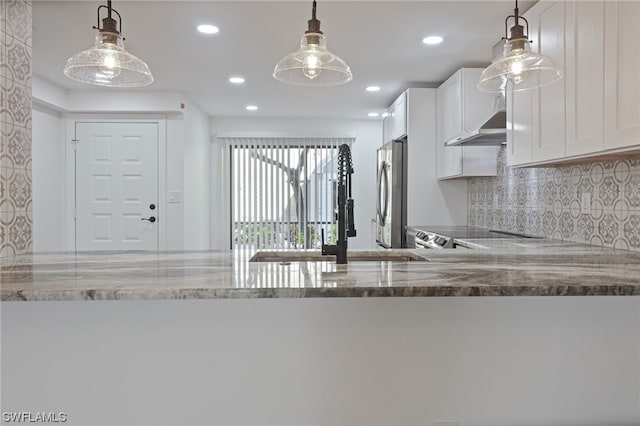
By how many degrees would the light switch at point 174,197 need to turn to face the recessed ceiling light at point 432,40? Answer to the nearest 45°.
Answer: approximately 45° to its left

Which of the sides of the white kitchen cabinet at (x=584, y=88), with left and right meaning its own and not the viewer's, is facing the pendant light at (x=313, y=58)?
front

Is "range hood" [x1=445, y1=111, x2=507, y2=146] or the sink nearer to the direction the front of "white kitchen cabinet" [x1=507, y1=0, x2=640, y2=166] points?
the sink

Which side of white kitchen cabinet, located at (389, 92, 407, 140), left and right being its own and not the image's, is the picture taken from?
left

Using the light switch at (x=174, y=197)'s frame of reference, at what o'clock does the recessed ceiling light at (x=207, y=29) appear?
The recessed ceiling light is roughly at 12 o'clock from the light switch.

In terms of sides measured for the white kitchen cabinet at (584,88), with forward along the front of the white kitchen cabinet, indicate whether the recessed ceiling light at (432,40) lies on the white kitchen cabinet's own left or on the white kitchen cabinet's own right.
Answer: on the white kitchen cabinet's own right

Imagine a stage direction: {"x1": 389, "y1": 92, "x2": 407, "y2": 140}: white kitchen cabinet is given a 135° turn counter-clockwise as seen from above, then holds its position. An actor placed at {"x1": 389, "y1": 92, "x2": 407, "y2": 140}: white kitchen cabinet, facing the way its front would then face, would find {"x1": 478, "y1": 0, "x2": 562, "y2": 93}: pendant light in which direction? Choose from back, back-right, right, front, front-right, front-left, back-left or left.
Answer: front-right

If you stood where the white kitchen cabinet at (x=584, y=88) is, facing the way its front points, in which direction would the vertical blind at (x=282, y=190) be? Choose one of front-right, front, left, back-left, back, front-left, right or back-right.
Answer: right

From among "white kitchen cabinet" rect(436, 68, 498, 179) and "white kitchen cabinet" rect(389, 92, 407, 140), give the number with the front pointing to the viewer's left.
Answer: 2

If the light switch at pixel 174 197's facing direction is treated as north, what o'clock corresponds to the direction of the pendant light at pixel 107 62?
The pendant light is roughly at 12 o'clock from the light switch.

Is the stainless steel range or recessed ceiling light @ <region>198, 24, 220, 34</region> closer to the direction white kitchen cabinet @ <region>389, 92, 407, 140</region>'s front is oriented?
the recessed ceiling light

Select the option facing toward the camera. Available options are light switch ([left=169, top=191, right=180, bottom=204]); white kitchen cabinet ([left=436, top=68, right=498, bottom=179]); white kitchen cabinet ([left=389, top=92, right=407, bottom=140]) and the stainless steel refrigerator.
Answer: the light switch

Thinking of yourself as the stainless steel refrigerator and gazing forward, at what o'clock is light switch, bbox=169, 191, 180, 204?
The light switch is roughly at 12 o'clock from the stainless steel refrigerator.

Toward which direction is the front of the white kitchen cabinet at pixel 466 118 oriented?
to the viewer's left

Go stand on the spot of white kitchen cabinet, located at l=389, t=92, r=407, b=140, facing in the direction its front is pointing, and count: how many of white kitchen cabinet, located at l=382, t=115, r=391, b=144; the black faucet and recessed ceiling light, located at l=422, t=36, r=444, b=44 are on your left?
2

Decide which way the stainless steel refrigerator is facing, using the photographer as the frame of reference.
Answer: facing to the left of the viewer
